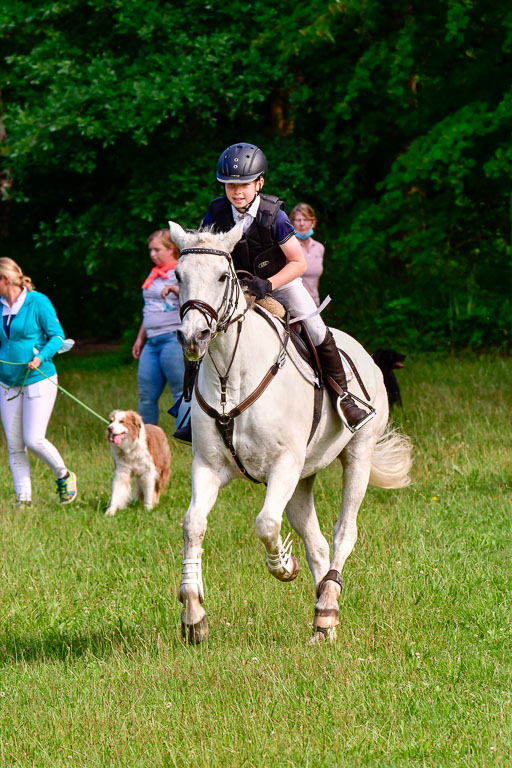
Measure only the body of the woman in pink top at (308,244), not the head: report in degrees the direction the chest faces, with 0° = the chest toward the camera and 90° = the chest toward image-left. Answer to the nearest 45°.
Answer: approximately 0°

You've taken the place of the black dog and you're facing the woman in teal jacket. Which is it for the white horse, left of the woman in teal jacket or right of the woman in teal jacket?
left

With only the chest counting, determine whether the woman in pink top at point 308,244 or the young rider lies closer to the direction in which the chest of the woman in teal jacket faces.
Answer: the young rider

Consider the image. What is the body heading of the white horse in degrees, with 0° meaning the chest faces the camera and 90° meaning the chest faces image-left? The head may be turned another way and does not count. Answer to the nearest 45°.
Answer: approximately 45°

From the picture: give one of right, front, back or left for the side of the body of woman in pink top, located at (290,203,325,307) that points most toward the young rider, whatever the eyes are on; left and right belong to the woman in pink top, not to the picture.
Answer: front

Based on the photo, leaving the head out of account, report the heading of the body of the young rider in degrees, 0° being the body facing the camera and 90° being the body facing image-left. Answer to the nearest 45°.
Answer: approximately 45°

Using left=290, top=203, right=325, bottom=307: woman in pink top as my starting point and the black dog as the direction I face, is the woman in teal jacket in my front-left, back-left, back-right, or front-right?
back-right

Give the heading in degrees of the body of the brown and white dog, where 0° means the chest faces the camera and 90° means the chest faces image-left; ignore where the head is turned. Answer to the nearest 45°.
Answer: approximately 45°

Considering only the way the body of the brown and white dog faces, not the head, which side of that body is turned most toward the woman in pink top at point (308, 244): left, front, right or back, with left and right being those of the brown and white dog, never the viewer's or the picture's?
back

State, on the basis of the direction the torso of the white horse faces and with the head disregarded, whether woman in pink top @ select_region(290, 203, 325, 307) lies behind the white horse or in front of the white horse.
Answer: behind

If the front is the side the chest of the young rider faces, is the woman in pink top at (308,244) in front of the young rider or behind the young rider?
behind
